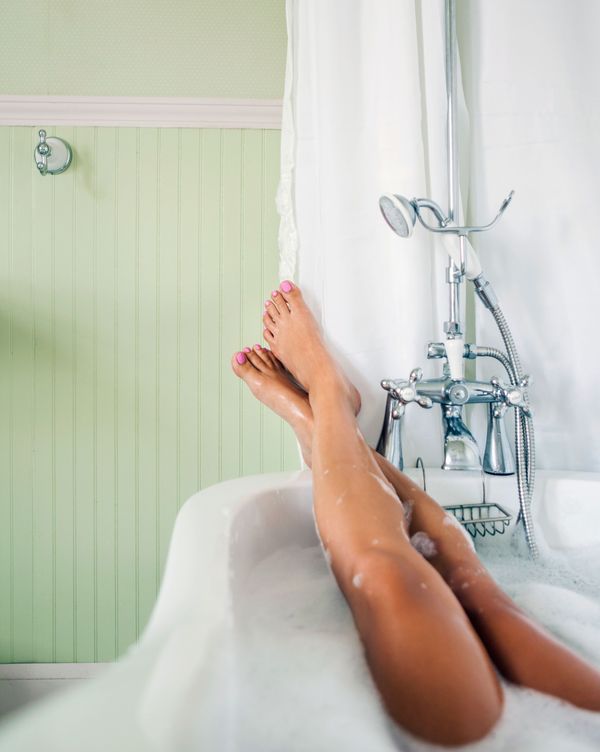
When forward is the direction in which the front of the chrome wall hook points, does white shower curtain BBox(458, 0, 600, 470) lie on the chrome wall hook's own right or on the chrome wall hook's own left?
on the chrome wall hook's own left

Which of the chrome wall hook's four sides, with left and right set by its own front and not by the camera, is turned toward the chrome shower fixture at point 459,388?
left

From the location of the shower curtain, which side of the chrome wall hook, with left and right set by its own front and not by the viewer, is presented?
left

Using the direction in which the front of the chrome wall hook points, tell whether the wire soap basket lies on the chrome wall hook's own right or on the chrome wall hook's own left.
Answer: on the chrome wall hook's own left

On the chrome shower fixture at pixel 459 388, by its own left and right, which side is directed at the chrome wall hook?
right

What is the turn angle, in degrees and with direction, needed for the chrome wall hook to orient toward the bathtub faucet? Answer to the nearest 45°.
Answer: approximately 90° to its left

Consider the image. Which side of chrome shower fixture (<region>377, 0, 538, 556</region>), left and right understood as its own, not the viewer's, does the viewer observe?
front

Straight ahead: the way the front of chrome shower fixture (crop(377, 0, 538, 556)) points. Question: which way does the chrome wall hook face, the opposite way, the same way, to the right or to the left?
the same way

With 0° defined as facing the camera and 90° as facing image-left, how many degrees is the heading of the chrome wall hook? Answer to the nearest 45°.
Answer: approximately 45°

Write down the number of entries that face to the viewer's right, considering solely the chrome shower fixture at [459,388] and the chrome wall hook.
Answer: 0
